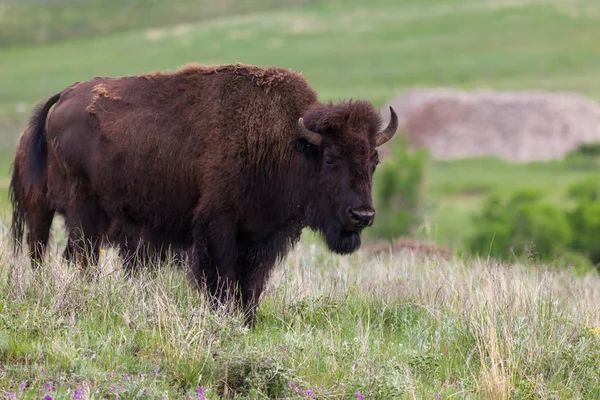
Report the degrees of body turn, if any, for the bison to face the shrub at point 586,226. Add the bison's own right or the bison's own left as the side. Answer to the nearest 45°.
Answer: approximately 90° to the bison's own left

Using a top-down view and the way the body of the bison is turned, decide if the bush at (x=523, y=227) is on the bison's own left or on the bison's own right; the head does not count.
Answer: on the bison's own left

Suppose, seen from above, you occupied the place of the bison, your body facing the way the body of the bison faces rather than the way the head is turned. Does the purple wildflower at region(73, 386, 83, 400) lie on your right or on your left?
on your right
